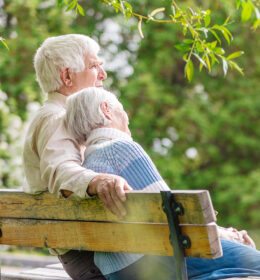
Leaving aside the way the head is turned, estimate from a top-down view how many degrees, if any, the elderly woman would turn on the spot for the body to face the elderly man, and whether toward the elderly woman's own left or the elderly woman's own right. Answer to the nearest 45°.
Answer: approximately 90° to the elderly woman's own left

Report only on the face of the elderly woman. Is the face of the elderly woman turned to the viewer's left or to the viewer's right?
to the viewer's right

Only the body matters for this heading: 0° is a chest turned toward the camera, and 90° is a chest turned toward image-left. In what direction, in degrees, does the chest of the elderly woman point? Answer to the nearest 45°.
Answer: approximately 225°

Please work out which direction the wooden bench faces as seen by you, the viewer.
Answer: facing away from the viewer and to the right of the viewer

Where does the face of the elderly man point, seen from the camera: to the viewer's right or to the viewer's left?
to the viewer's right
